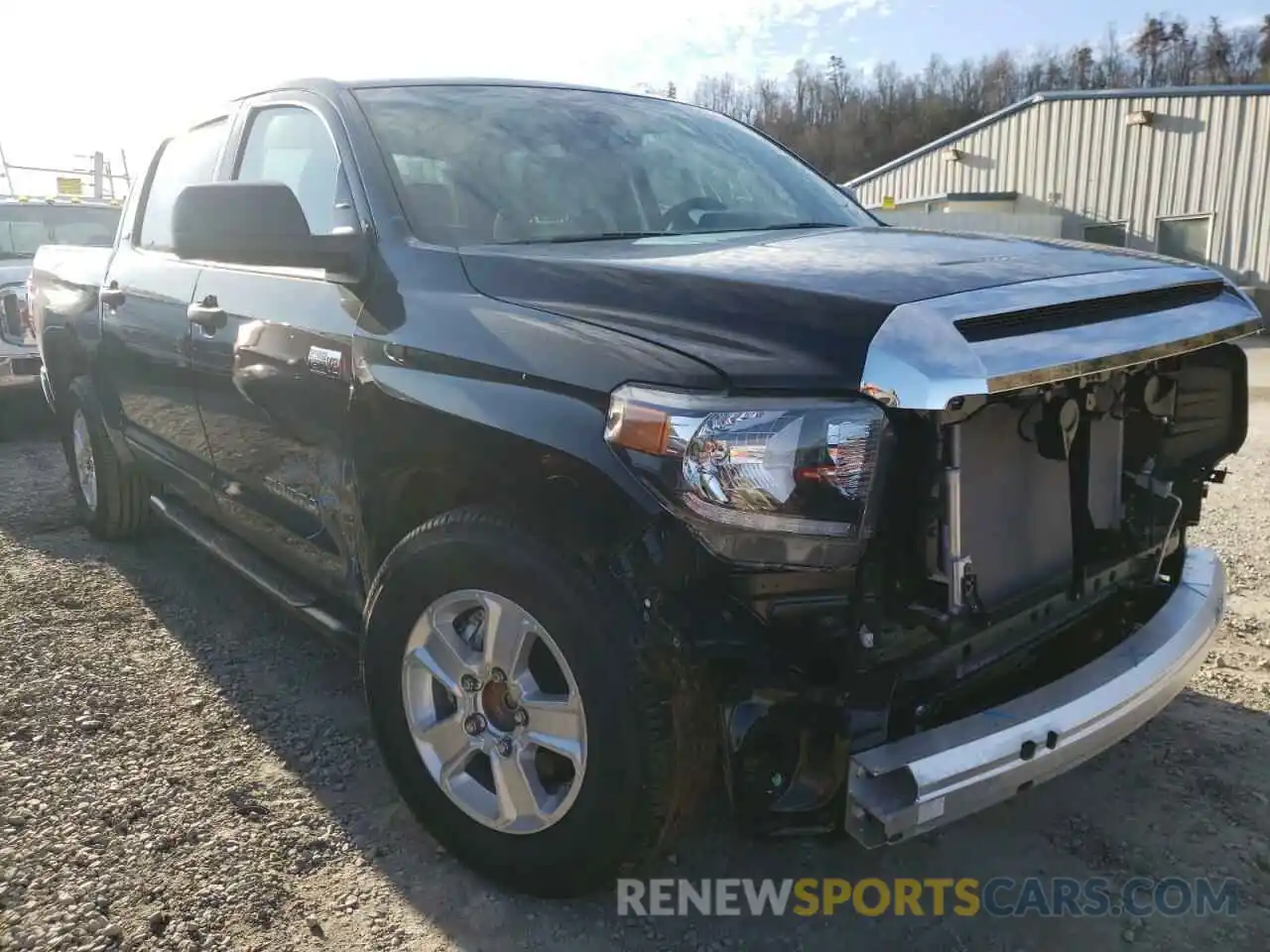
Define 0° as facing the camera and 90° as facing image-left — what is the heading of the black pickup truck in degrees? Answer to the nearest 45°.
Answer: approximately 315°

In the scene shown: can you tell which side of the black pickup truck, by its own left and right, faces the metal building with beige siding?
left

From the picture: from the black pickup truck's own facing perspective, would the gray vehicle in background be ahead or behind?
behind
